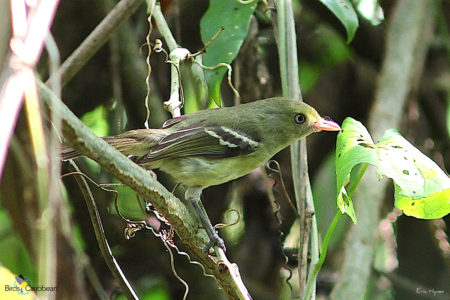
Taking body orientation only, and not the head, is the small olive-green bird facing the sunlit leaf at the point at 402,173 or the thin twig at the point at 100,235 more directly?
the sunlit leaf

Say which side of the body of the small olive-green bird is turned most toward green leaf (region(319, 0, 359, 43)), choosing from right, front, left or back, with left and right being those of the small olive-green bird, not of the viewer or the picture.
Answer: front

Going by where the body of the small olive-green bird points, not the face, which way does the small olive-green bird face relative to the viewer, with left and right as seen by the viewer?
facing to the right of the viewer

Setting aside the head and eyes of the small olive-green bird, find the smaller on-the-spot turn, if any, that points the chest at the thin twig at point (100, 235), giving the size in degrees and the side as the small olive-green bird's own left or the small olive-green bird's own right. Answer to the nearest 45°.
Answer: approximately 135° to the small olive-green bird's own right

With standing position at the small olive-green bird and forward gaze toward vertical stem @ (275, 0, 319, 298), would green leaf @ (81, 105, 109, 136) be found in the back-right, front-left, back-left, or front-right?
back-left

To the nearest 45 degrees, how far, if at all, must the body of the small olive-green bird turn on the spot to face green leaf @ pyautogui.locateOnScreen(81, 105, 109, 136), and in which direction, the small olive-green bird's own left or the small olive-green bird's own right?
approximately 135° to the small olive-green bird's own left

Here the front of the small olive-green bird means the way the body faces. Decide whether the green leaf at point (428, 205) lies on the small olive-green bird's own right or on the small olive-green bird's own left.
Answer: on the small olive-green bird's own right

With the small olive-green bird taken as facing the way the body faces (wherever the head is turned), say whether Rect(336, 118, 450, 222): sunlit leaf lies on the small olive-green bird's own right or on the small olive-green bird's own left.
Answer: on the small olive-green bird's own right

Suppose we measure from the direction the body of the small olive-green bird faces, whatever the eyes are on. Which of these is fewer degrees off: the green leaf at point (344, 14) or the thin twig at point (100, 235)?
the green leaf
